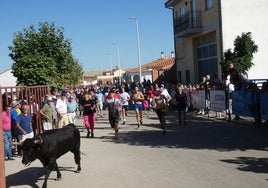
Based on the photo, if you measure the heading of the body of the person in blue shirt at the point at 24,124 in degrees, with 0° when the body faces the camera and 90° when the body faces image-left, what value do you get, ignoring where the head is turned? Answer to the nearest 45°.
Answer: approximately 315°

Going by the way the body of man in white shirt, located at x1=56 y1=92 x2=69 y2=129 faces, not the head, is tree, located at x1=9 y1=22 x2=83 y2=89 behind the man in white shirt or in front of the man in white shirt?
behind

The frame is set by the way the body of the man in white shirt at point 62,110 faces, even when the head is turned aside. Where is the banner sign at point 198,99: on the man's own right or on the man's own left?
on the man's own left

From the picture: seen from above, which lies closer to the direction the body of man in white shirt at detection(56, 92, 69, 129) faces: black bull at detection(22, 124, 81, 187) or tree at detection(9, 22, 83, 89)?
the black bull

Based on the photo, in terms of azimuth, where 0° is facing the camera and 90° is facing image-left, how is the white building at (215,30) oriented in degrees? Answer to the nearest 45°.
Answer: approximately 45°

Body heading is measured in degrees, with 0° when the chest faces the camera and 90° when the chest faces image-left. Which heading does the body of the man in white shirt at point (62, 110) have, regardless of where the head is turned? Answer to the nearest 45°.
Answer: approximately 315°
